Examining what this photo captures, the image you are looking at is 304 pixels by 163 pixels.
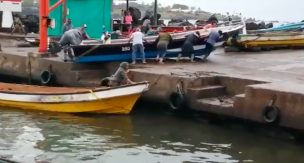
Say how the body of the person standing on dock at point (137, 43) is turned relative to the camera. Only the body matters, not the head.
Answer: away from the camera

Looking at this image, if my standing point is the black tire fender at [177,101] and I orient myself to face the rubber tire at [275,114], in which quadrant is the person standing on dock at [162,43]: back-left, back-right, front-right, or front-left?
back-left

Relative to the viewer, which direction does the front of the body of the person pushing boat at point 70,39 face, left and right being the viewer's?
facing to the right of the viewer

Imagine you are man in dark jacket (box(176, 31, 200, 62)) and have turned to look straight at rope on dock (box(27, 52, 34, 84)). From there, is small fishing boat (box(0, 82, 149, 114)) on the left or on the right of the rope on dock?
left

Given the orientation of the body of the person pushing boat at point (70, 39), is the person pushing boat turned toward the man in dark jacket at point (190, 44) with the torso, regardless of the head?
yes

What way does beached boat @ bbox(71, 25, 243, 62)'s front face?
to the viewer's right

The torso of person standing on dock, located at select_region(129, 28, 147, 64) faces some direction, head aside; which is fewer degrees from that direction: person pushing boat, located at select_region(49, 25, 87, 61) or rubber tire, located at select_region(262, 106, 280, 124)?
the person pushing boat
